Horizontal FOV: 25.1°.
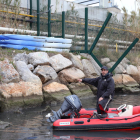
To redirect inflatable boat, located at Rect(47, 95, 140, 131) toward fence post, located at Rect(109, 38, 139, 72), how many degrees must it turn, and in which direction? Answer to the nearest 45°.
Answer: approximately 90° to its left

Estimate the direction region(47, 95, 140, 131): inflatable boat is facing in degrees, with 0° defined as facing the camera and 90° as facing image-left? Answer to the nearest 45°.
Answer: approximately 270°

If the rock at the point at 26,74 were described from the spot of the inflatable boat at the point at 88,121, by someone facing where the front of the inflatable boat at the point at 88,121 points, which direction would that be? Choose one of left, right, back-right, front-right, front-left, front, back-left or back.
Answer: back-left

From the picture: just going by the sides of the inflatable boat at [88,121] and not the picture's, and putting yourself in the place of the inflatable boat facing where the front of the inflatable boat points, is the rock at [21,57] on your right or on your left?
on your left

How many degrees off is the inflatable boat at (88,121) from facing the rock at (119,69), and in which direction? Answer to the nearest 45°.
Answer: approximately 90° to its left

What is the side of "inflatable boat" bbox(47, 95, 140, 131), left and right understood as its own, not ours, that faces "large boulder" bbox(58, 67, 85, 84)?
left

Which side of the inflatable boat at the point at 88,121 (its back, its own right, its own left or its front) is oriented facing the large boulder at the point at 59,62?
left

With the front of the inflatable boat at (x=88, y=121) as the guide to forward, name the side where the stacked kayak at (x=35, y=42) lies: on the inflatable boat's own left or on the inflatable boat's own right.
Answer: on the inflatable boat's own left

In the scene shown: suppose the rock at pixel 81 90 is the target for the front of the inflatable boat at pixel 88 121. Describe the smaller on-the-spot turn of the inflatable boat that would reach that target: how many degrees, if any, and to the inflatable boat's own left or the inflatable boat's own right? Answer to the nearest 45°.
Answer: approximately 90° to the inflatable boat's own left

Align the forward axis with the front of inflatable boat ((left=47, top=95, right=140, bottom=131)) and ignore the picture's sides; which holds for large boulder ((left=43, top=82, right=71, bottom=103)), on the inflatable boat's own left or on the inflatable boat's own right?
on the inflatable boat's own left
